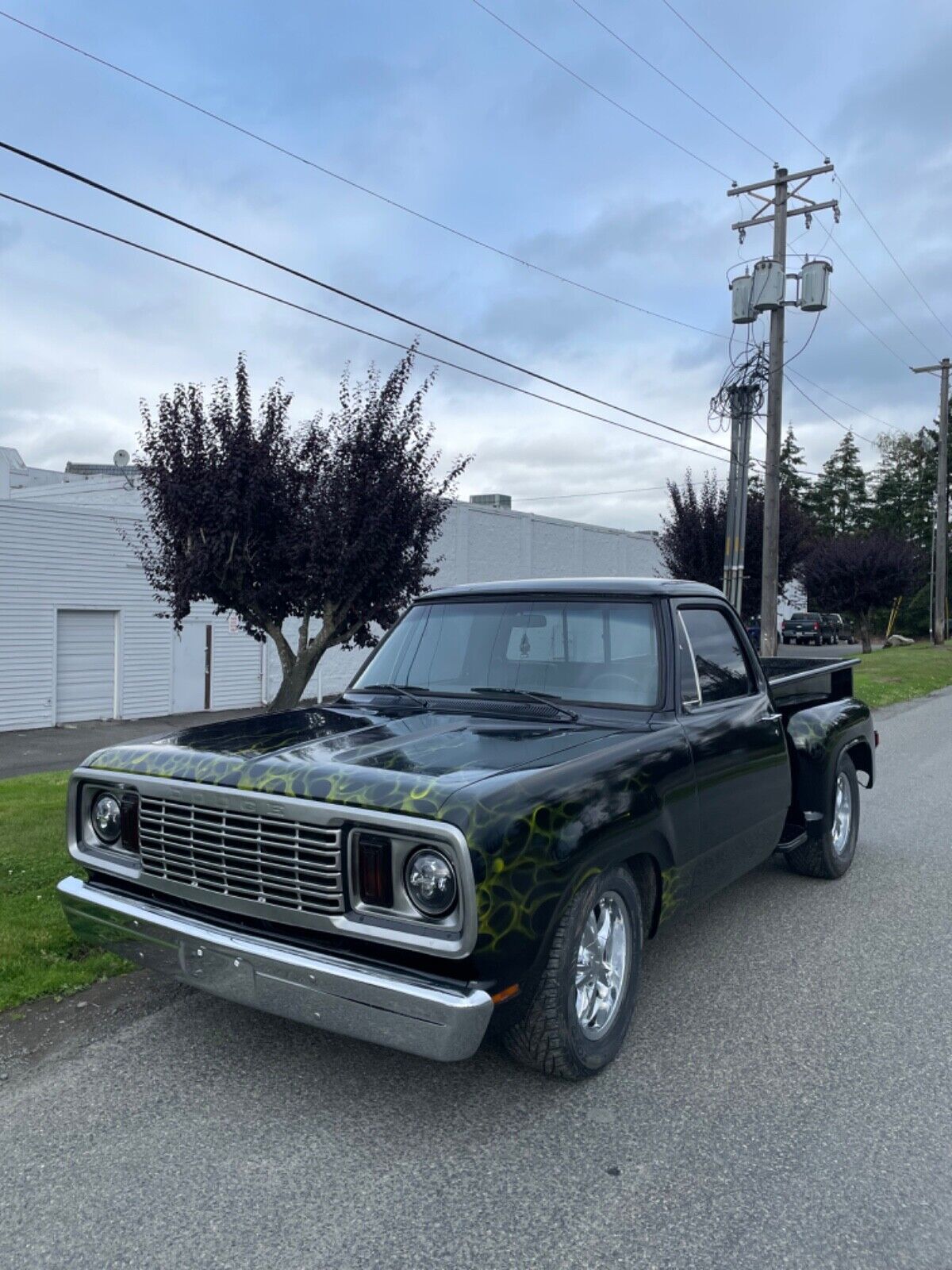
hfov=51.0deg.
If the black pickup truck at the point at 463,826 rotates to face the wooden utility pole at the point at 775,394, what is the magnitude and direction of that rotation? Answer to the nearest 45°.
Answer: approximately 135° to its right

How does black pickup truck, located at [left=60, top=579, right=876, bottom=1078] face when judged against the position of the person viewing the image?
facing the viewer and to the left of the viewer

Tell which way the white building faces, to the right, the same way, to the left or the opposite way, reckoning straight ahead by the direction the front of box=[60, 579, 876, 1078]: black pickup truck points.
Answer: to the left

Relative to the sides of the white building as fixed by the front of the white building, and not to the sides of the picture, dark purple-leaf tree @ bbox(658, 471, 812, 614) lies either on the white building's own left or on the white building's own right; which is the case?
on the white building's own left

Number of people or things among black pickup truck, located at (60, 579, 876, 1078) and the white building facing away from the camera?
0

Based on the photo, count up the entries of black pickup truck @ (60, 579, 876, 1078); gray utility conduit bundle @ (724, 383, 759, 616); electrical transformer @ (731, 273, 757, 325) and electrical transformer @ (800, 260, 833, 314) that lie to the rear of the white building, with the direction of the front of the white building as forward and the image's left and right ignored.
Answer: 0

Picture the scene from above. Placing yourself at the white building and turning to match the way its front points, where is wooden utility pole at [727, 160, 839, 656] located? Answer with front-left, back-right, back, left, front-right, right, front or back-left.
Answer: front-left

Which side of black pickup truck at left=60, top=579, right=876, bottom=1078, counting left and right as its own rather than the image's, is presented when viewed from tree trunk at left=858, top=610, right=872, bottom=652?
back

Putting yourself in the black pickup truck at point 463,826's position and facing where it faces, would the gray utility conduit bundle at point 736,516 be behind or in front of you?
behind

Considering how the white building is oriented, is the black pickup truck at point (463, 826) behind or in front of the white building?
in front

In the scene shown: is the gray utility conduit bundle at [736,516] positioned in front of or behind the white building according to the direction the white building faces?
in front

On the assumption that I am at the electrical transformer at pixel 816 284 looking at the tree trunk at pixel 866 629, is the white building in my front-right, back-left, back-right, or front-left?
back-left

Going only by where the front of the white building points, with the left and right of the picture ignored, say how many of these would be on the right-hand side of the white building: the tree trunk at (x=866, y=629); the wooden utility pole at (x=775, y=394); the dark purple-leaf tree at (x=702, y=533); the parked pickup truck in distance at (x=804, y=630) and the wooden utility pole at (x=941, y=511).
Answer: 0

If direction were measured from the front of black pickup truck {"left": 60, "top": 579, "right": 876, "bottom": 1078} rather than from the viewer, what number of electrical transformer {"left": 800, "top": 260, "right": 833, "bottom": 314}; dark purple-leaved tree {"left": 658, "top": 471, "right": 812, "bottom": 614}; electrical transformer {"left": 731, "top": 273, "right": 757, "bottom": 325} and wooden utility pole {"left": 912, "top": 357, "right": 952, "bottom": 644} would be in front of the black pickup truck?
0

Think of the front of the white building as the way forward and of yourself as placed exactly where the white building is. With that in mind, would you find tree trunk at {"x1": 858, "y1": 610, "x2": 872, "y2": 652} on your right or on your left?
on your left

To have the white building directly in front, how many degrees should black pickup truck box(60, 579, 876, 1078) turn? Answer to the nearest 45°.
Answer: approximately 90° to its right

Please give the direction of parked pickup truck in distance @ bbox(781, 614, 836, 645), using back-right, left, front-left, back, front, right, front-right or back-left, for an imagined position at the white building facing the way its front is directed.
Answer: left
